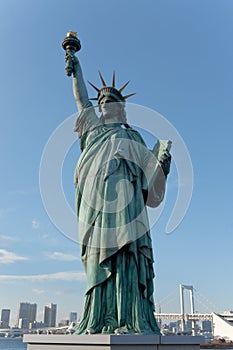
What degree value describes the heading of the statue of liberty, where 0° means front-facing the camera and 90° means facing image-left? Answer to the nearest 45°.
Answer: approximately 0°
